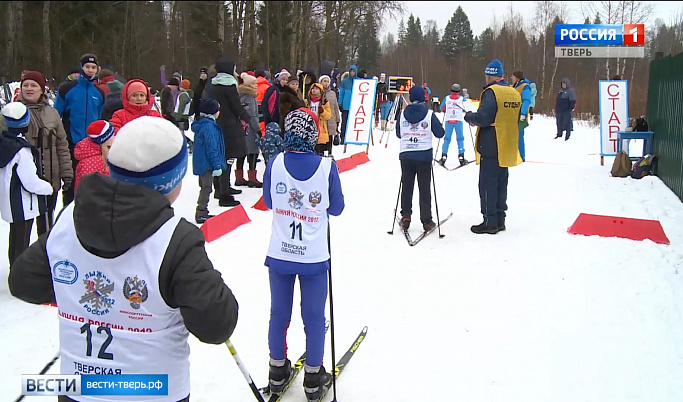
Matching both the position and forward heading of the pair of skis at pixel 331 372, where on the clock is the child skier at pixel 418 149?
The child skier is roughly at 11 o'clock from the pair of skis.

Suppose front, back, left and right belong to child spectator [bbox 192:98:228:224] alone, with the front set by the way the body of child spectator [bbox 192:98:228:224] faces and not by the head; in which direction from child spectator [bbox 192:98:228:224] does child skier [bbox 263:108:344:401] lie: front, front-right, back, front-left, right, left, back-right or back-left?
right

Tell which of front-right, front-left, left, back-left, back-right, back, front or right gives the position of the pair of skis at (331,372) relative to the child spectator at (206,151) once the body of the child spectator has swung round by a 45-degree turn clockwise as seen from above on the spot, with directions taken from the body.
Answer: front-right

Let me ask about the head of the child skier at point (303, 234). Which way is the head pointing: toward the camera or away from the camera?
away from the camera

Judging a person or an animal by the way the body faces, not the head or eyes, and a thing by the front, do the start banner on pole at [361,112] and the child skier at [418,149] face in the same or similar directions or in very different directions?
very different directions

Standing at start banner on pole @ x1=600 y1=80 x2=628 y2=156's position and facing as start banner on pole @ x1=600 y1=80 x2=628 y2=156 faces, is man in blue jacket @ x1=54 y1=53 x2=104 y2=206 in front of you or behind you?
in front

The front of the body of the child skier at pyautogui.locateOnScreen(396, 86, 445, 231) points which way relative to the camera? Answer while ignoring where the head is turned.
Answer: away from the camera

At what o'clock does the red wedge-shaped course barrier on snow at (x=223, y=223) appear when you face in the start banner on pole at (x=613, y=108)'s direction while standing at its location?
The red wedge-shaped course barrier on snow is roughly at 1 o'clock from the start banner on pole.

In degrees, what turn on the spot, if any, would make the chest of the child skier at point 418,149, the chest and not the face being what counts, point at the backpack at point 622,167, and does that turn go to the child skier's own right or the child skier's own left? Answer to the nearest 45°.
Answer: approximately 45° to the child skier's own right
